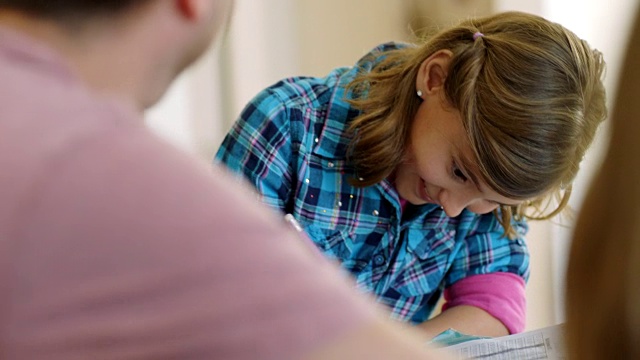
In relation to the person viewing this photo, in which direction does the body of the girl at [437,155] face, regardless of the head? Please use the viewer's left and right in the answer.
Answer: facing the viewer and to the right of the viewer
